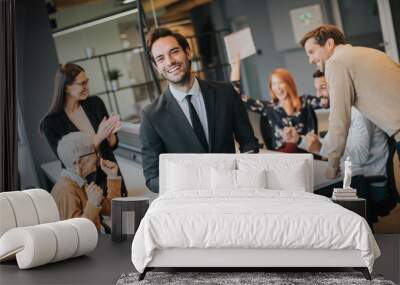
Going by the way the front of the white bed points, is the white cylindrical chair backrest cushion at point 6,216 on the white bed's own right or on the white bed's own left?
on the white bed's own right

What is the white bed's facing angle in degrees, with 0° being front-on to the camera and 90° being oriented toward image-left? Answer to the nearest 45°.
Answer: approximately 0°

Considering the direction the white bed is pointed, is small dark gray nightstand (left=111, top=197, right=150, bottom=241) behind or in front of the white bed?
behind

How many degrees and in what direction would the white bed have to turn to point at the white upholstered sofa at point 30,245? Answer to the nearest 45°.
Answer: approximately 90° to its right

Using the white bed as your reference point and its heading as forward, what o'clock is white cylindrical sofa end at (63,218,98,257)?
The white cylindrical sofa end is roughly at 4 o'clock from the white bed.

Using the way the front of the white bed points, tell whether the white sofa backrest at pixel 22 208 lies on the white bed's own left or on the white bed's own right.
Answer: on the white bed's own right

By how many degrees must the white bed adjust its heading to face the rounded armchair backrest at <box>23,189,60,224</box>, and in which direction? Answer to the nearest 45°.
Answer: approximately 135° to its right
